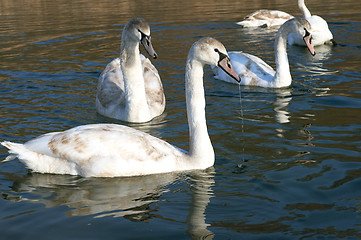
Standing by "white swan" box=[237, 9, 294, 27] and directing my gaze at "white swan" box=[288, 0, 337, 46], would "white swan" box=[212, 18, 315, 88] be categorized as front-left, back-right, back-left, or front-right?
front-right

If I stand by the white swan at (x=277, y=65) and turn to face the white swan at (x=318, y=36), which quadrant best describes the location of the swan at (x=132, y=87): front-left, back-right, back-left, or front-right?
back-left

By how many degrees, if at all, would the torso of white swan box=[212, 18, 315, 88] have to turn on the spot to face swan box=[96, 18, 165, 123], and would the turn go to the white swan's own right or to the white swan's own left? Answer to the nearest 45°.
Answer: approximately 135° to the white swan's own right

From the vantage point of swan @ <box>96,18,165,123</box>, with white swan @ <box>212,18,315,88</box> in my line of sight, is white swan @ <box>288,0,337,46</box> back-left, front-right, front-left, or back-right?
front-left

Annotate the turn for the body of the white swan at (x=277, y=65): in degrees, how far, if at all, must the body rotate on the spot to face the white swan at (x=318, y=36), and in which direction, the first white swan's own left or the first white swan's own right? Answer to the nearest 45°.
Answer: approximately 90° to the first white swan's own left

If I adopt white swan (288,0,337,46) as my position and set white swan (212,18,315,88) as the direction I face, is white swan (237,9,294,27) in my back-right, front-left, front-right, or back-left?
back-right

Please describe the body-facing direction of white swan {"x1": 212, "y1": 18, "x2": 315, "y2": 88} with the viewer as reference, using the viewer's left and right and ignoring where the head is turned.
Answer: facing to the right of the viewer

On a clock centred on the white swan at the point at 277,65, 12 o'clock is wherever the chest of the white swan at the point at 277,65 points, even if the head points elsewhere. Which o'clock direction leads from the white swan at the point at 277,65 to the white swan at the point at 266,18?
the white swan at the point at 266,18 is roughly at 9 o'clock from the white swan at the point at 277,65.

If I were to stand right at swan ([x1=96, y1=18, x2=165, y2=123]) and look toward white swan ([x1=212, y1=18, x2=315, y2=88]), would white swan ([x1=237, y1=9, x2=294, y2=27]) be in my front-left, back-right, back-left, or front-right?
front-left

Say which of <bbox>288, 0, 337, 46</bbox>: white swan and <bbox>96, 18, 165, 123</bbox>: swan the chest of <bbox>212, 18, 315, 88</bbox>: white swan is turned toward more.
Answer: the white swan
